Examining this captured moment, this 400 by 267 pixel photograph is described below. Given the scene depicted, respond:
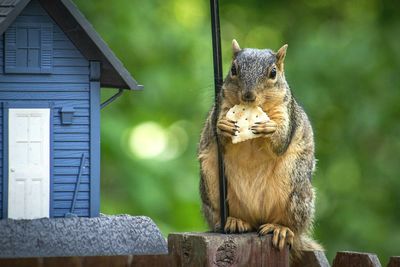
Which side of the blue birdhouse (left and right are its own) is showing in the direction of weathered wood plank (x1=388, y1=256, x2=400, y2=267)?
left

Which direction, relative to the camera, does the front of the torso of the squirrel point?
toward the camera

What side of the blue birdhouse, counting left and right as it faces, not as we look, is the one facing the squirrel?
left

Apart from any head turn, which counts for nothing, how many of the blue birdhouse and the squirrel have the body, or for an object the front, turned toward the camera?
2

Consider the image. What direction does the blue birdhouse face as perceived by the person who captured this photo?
facing the viewer
